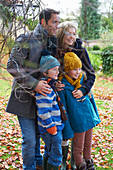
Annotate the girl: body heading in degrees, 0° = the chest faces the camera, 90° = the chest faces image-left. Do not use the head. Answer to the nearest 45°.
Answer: approximately 315°

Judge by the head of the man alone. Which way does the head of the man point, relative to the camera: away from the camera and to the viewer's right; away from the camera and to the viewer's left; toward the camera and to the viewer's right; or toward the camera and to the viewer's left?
toward the camera and to the viewer's right

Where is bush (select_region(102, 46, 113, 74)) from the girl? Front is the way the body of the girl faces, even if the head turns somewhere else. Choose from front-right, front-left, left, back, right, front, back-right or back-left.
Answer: back-left
